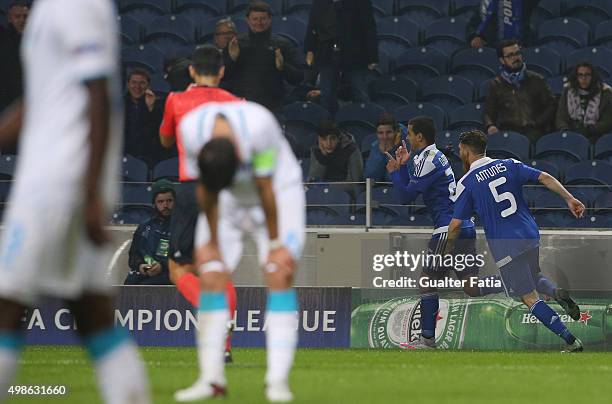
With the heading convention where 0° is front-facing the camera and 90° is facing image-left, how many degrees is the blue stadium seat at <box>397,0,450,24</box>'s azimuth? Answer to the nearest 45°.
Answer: approximately 0°

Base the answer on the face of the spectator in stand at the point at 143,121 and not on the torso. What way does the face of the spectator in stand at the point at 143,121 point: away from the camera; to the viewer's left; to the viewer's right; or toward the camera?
toward the camera

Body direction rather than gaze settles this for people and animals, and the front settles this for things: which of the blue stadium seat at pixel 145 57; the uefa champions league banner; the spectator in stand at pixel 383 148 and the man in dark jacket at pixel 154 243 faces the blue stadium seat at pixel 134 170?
the blue stadium seat at pixel 145 57

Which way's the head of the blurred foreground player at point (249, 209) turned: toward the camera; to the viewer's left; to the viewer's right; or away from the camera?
toward the camera

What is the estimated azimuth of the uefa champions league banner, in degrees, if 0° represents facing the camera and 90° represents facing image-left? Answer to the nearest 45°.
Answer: approximately 0°

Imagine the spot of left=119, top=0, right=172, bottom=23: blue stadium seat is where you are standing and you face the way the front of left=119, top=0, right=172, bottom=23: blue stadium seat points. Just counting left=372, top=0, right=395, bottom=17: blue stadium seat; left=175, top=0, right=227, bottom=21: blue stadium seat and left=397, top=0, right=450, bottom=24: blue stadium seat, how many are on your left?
3

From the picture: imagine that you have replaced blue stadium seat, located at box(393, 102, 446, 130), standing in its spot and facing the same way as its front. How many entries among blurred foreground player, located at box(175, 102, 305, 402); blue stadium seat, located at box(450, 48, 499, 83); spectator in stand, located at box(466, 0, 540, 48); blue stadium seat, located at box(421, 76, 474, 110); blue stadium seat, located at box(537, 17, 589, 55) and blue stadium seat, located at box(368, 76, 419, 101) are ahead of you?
1

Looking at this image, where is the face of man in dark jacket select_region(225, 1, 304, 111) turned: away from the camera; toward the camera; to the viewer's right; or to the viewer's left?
toward the camera

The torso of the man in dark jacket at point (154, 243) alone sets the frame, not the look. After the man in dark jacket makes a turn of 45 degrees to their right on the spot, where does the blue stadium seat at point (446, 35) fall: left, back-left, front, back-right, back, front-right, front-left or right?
back

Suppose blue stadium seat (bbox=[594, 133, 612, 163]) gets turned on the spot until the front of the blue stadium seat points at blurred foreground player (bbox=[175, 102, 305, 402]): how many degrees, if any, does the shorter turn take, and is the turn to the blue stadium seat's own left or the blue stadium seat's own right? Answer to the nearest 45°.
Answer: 0° — it already faces them

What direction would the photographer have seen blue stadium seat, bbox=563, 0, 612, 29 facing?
facing the viewer

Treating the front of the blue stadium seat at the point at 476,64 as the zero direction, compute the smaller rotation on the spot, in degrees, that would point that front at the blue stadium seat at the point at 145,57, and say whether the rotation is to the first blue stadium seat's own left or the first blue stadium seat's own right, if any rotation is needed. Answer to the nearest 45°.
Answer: approximately 90° to the first blue stadium seat's own right

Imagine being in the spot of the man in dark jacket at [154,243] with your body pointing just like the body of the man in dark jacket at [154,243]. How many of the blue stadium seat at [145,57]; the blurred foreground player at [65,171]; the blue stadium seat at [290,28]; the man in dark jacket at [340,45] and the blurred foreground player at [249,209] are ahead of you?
2

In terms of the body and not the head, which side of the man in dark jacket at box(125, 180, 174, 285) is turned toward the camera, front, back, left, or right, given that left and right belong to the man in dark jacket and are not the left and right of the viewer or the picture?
front

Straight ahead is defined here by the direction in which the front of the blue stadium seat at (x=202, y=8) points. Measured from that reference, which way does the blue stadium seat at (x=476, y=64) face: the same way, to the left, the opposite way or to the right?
the same way

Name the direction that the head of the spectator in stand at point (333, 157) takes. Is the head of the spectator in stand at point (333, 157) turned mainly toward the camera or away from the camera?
toward the camera
